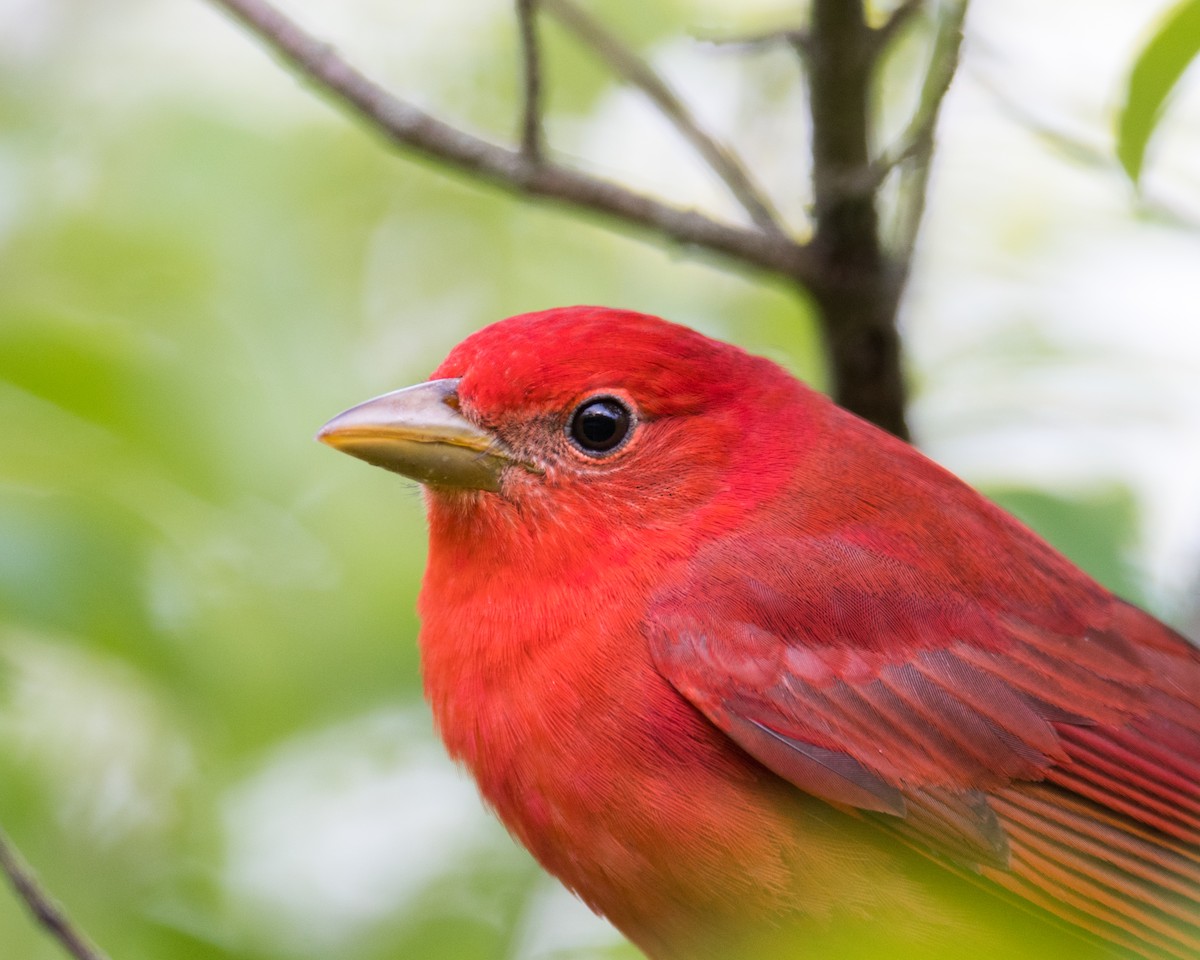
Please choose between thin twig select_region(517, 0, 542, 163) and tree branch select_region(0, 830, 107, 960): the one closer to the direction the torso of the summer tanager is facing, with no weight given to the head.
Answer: the tree branch

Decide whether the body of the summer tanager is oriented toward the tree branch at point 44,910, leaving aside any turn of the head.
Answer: yes

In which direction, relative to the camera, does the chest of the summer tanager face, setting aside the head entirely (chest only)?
to the viewer's left

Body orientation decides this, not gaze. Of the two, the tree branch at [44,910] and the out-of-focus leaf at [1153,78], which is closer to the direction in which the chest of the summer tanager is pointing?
the tree branch
